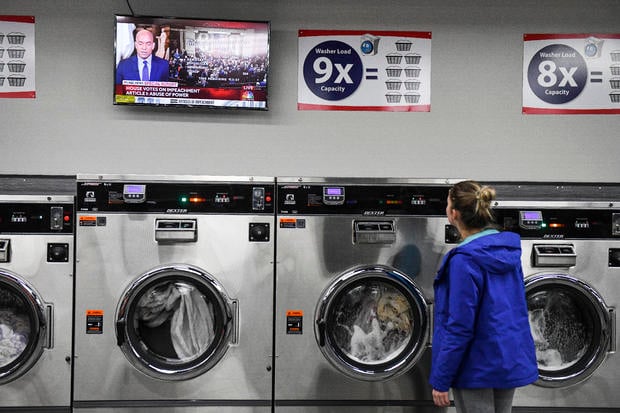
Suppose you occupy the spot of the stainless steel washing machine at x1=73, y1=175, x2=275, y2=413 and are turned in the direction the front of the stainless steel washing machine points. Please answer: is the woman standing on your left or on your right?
on your left

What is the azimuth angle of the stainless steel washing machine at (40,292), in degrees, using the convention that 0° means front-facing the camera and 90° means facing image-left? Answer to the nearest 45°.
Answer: approximately 0°

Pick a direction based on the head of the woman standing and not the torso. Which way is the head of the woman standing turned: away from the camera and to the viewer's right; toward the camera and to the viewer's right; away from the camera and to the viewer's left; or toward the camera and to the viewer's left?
away from the camera and to the viewer's left

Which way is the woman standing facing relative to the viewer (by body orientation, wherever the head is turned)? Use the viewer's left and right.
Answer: facing away from the viewer and to the left of the viewer
